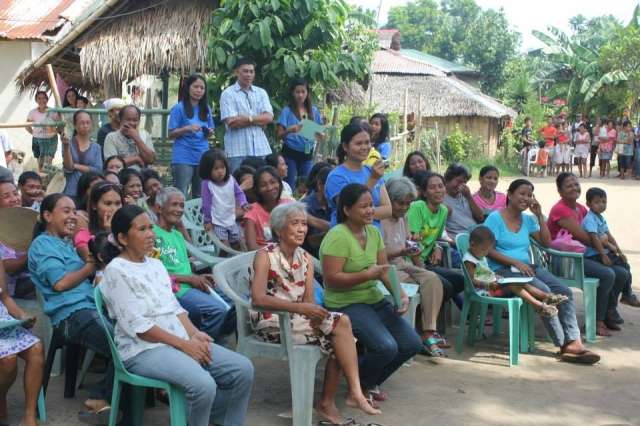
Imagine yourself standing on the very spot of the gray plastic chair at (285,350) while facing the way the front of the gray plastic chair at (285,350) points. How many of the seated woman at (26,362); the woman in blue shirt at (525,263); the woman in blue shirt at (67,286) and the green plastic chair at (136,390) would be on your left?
1

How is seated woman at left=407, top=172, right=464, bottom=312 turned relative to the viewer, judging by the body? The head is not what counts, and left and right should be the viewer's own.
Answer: facing the viewer and to the right of the viewer

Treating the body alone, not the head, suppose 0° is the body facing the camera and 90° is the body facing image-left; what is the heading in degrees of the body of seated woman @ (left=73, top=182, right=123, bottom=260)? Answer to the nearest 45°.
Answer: approximately 315°

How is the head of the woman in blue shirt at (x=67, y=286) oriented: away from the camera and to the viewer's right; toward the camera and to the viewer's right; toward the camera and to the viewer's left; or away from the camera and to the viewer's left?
toward the camera and to the viewer's right

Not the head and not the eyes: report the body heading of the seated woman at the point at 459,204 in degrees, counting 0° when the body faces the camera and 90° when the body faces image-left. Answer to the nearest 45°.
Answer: approximately 315°

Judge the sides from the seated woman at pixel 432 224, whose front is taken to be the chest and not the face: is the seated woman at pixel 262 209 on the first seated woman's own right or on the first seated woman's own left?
on the first seated woman's own right

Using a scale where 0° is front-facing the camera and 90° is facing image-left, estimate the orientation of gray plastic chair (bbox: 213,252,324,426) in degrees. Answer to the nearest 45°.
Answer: approximately 315°

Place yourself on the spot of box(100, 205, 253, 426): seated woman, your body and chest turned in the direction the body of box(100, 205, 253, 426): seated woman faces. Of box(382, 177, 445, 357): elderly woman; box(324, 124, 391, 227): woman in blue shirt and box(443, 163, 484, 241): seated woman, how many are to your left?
3

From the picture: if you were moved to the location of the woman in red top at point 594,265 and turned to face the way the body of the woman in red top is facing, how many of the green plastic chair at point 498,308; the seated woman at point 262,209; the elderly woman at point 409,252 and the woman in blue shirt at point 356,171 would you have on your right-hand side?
4

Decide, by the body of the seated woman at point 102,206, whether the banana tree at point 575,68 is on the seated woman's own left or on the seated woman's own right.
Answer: on the seated woman's own left
